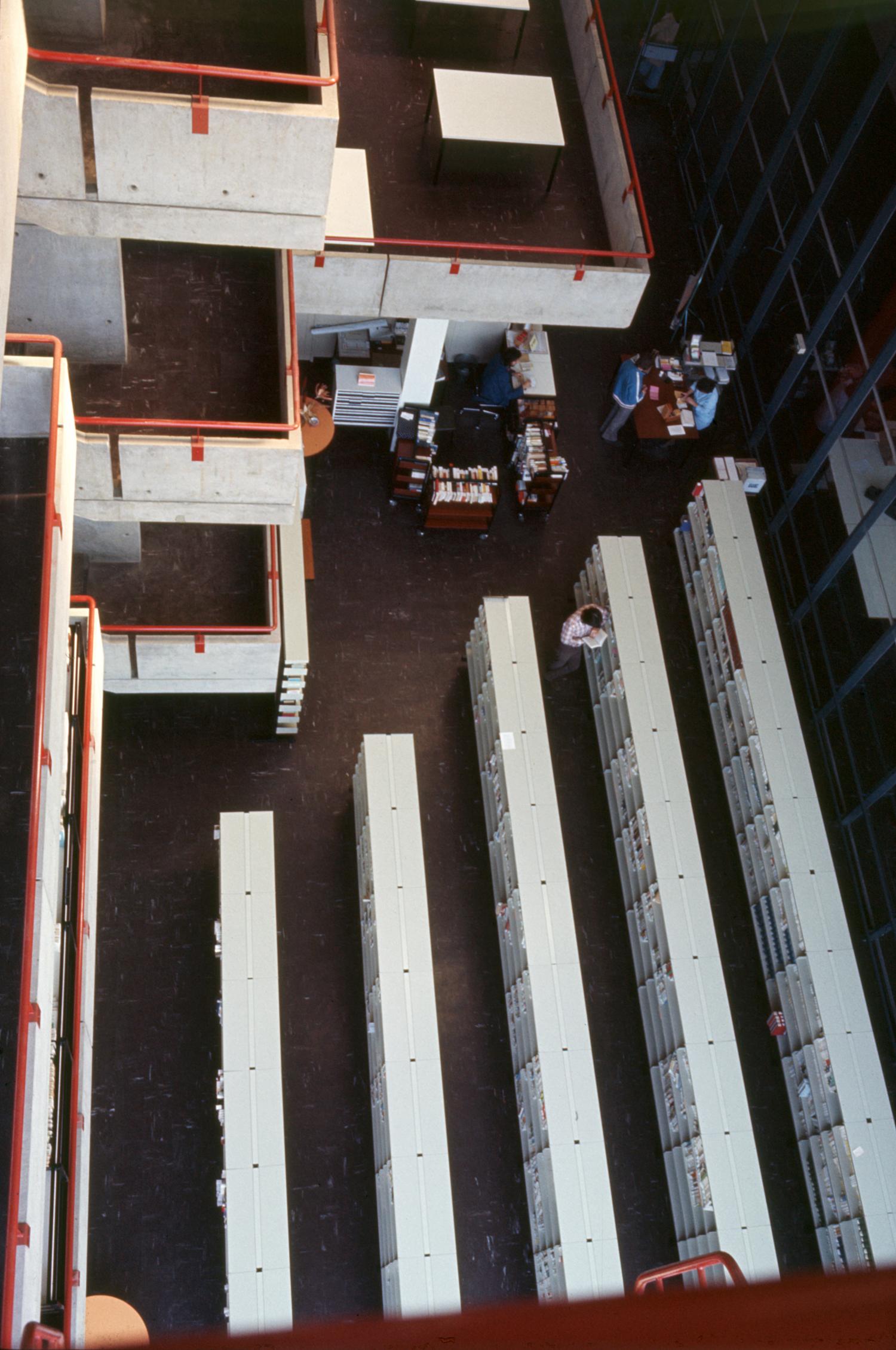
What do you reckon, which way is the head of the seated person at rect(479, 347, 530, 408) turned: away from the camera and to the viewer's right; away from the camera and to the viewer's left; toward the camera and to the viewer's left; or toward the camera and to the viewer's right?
away from the camera and to the viewer's right

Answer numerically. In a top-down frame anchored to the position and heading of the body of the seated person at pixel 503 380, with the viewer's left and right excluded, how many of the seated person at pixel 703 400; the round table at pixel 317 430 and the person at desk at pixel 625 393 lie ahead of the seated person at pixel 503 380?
2

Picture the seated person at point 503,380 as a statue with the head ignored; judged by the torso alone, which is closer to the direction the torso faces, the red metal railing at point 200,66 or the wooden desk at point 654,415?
the wooden desk

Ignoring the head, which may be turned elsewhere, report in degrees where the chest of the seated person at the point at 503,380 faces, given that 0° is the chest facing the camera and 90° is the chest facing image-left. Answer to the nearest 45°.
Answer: approximately 270°
